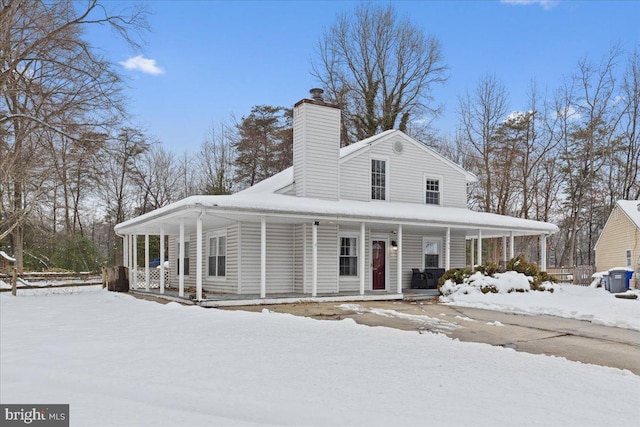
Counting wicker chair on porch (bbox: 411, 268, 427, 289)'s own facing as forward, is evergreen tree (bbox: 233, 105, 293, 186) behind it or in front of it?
behind

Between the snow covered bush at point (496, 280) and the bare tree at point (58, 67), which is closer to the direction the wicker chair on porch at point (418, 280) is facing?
the snow covered bush

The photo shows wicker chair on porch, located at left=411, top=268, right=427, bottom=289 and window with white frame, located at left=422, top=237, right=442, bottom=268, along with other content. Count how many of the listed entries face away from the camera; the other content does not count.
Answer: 0

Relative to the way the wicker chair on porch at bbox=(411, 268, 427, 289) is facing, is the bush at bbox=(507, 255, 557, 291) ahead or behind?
ahead

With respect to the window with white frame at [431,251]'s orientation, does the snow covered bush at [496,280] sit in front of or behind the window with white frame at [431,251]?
in front

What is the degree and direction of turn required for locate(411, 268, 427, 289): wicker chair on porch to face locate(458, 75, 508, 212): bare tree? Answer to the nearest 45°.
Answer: approximately 135° to its left

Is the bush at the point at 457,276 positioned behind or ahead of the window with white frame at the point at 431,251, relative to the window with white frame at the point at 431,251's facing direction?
ahead

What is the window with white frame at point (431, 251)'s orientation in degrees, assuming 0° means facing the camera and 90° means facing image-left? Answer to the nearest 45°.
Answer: approximately 0°

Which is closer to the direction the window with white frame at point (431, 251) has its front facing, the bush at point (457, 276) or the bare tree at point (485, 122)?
the bush
